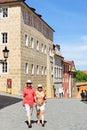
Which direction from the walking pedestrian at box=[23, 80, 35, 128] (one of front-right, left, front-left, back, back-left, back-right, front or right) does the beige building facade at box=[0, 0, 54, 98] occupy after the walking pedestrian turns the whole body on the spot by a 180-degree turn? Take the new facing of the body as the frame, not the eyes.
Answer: front

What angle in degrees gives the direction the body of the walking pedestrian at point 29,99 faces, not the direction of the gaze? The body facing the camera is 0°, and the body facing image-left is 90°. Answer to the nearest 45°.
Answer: approximately 0°
